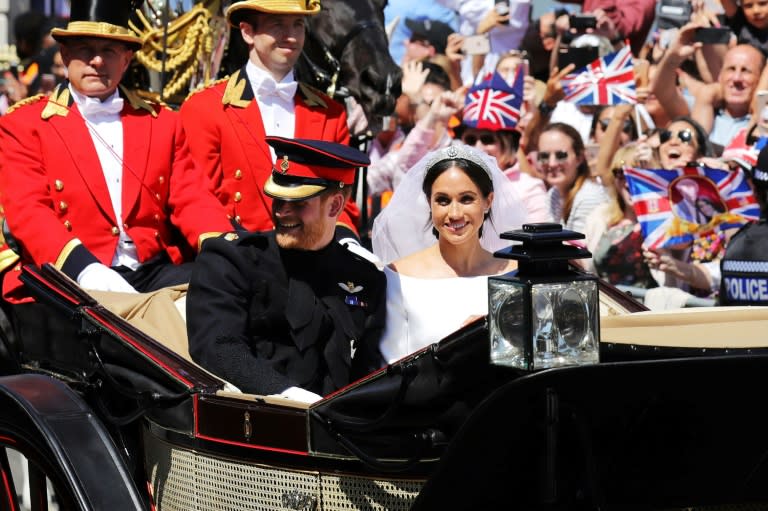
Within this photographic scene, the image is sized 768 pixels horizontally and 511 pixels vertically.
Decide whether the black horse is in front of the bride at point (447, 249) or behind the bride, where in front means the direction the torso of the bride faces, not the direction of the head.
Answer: behind

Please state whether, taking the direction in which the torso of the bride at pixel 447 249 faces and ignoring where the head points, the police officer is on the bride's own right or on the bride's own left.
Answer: on the bride's own left

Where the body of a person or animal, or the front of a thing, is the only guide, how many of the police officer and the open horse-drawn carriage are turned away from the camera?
1

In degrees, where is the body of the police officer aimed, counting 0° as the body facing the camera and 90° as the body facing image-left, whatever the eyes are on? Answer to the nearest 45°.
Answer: approximately 180°

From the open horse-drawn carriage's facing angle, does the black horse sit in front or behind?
behind

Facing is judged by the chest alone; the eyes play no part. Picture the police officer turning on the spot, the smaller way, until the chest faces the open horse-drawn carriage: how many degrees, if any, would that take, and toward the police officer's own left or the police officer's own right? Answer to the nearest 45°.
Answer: approximately 180°

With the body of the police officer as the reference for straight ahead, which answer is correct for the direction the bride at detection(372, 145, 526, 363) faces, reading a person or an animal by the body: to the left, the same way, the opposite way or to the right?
the opposite way
